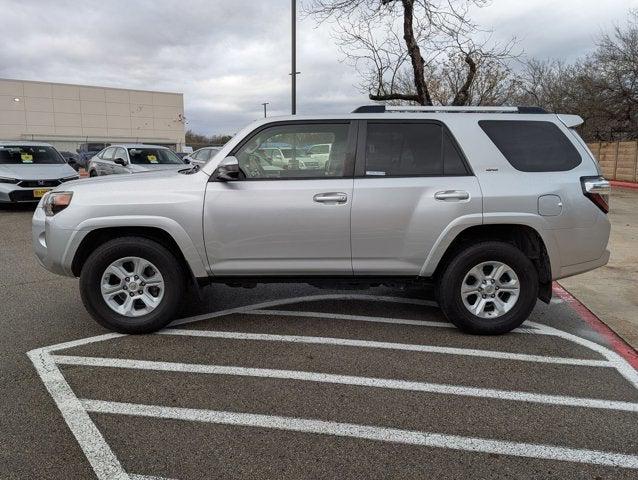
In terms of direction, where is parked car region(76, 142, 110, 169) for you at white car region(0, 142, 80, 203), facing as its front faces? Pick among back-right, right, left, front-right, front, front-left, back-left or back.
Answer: back-left

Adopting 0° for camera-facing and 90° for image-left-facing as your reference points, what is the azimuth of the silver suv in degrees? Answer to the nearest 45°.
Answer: approximately 90°

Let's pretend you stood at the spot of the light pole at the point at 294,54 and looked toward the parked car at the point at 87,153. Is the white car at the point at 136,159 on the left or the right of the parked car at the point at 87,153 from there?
left

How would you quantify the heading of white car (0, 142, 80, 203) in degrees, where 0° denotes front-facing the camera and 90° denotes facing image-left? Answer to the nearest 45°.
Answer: approximately 315°

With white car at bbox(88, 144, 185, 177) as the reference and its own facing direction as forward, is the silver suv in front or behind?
in front

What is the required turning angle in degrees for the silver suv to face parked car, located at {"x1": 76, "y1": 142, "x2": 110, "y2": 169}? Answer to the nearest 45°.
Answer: approximately 45° to its right

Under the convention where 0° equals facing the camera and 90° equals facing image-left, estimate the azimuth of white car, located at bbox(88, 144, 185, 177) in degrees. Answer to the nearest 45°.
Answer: approximately 315°

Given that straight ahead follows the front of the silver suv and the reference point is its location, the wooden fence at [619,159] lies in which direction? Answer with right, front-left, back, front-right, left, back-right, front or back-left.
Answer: back-right

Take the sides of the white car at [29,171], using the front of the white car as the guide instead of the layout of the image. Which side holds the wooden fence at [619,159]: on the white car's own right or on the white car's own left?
on the white car's own left
